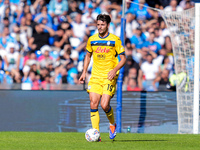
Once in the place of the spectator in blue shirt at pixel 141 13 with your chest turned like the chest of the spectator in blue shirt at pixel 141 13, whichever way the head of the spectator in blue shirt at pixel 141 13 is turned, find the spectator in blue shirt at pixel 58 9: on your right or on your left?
on your right

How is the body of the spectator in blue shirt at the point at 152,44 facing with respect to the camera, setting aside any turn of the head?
toward the camera

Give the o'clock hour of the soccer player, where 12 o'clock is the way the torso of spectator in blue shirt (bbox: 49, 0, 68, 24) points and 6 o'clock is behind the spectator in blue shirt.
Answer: The soccer player is roughly at 12 o'clock from the spectator in blue shirt.

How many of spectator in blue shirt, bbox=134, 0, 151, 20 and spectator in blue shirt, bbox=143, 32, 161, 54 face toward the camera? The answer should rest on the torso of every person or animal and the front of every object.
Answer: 2

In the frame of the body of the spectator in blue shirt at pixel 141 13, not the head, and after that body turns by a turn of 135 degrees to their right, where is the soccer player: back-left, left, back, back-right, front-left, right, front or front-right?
back-left

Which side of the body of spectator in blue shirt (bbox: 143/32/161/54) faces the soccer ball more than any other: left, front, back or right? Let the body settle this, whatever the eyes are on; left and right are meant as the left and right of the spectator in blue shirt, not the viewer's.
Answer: front

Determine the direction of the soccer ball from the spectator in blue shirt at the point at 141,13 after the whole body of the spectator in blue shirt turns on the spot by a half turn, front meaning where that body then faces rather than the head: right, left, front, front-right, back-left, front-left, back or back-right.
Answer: back

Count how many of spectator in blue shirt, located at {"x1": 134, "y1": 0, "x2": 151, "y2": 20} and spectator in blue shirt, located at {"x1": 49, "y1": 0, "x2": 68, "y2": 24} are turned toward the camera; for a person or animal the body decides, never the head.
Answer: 2

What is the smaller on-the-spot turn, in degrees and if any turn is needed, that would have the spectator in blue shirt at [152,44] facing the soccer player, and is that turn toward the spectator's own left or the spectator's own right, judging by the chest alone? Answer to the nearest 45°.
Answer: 0° — they already face them

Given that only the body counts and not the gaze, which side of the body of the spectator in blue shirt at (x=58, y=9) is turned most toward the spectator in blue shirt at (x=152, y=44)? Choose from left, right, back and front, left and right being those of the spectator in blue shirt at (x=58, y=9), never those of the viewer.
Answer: left
